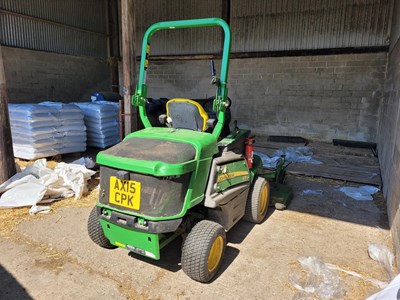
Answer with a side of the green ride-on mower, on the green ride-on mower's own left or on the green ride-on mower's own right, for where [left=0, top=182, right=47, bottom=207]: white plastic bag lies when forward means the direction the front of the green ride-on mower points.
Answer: on the green ride-on mower's own left

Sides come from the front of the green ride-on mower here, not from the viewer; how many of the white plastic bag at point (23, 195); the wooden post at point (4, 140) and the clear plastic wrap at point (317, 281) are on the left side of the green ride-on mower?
2

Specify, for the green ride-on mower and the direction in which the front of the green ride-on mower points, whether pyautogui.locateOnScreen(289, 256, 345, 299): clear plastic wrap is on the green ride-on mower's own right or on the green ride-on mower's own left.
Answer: on the green ride-on mower's own right

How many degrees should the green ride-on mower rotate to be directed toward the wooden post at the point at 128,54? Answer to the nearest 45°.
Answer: approximately 45° to its left

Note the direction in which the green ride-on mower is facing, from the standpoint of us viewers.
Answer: facing away from the viewer and to the right of the viewer

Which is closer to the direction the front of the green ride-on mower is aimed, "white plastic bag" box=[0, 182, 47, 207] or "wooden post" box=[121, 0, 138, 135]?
the wooden post

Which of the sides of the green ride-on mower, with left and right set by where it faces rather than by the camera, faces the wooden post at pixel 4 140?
left
